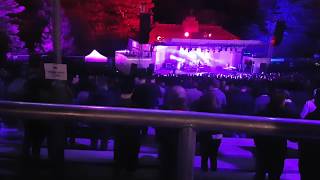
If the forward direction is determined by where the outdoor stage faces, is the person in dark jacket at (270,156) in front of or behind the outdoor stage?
in front

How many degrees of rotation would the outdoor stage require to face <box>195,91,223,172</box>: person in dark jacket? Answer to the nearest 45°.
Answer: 0° — it already faces them

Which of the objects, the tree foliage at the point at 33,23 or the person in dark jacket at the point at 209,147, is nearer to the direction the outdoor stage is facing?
the person in dark jacket

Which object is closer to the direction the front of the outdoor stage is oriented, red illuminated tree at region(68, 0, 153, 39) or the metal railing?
the metal railing

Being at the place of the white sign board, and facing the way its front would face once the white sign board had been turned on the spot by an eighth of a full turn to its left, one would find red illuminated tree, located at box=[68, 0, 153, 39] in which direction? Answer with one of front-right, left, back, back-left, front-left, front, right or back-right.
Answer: back-left

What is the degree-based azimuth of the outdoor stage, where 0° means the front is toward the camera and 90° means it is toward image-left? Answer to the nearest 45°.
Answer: approximately 0°

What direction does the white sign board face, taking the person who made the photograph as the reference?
facing the viewer

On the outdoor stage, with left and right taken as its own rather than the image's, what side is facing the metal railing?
front

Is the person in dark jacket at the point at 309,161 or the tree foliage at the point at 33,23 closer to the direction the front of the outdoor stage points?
the person in dark jacket

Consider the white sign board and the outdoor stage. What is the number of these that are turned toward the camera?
2

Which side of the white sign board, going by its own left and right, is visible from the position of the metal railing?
front

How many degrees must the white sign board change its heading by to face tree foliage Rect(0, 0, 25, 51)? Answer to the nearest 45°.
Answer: approximately 180°
